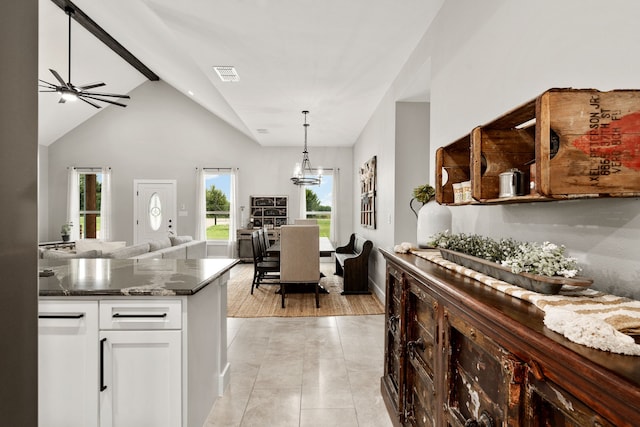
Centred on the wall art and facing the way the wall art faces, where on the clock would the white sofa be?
The white sofa is roughly at 11 o'clock from the wall art.

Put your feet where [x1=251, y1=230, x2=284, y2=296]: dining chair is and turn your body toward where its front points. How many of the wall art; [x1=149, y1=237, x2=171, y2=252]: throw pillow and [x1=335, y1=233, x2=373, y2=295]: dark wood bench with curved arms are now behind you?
1

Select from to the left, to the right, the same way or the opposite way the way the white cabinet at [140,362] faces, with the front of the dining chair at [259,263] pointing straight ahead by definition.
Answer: to the right

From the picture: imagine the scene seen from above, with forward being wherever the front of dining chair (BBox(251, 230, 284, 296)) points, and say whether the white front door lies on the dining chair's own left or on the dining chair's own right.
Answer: on the dining chair's own left

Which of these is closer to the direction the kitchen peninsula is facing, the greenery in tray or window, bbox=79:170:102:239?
the greenery in tray

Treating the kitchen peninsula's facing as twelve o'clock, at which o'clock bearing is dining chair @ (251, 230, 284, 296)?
The dining chair is roughly at 7 o'clock from the kitchen peninsula.

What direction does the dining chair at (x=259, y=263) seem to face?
to the viewer's right

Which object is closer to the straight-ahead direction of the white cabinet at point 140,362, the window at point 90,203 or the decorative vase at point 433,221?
the decorative vase

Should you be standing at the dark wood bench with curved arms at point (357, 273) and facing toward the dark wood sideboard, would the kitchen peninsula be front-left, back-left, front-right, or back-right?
front-right

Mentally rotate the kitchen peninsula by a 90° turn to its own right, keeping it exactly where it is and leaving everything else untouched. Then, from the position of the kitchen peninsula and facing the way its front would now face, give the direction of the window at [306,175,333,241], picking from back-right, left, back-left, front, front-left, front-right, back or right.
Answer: back-right

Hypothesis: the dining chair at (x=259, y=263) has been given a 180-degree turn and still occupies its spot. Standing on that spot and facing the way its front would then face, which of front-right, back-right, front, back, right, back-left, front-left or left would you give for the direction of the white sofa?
front

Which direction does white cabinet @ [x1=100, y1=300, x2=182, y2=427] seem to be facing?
toward the camera

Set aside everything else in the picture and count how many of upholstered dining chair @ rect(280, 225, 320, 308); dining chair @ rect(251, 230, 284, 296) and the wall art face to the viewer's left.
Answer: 1

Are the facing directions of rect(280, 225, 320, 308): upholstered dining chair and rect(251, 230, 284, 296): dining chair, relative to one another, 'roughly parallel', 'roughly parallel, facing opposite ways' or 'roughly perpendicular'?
roughly perpendicular

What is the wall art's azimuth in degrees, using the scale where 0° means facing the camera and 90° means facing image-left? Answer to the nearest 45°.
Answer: approximately 90°
